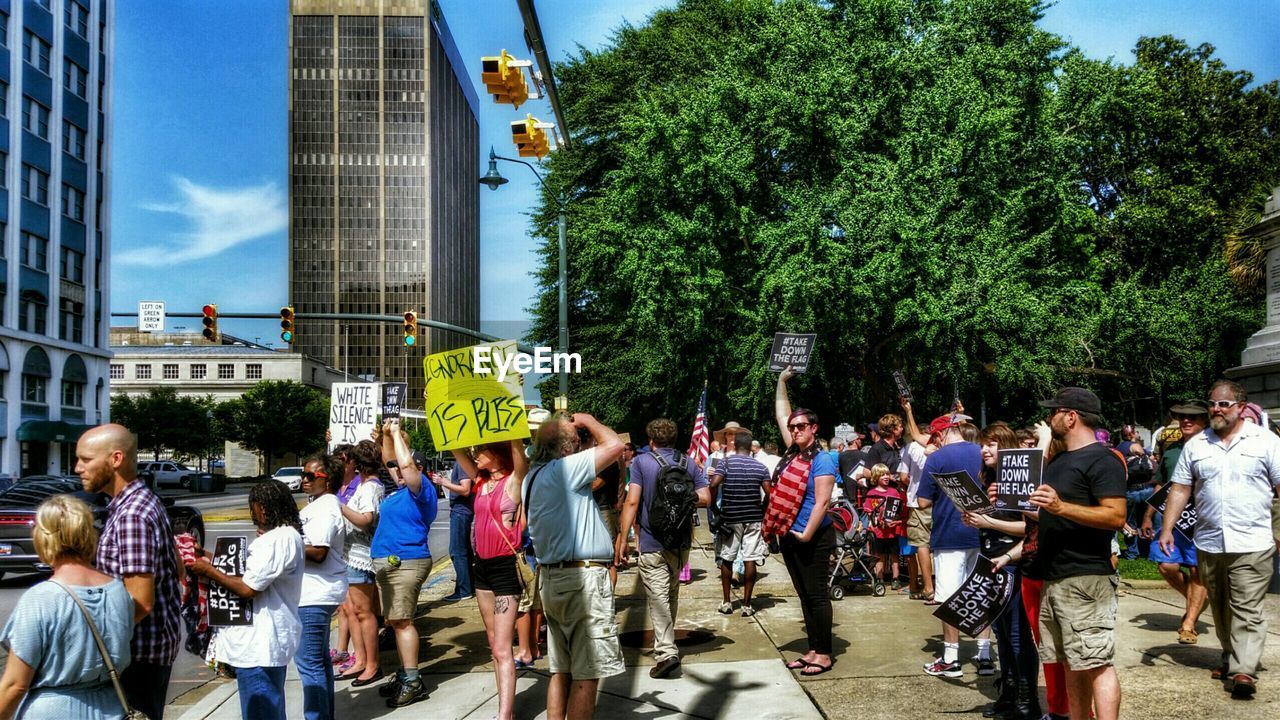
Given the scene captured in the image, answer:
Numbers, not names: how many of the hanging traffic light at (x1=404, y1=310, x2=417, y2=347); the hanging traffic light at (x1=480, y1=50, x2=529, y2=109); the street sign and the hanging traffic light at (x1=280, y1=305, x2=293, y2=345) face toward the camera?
3

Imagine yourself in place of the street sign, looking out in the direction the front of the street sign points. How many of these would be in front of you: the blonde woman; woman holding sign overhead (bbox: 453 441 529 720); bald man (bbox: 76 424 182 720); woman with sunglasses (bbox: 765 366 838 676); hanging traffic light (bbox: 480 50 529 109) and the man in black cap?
6

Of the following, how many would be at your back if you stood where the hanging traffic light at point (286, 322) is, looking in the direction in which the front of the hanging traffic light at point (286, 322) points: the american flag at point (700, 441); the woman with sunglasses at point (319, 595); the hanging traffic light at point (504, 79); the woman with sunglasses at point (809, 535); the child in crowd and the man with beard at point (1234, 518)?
0

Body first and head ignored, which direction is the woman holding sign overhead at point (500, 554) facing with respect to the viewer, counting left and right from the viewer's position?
facing the viewer and to the left of the viewer

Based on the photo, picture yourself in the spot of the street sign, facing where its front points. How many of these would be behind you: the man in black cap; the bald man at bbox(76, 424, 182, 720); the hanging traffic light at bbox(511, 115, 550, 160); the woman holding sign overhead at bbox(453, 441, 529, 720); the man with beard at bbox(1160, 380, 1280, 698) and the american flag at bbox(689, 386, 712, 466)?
0

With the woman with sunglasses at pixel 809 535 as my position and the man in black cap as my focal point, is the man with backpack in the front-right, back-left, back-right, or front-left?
back-right

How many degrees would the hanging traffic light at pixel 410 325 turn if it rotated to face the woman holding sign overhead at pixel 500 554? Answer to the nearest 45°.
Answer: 0° — it already faces them

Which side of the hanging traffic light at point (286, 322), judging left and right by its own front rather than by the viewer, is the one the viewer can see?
front

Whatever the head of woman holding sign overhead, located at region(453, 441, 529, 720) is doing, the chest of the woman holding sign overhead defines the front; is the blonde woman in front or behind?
in front

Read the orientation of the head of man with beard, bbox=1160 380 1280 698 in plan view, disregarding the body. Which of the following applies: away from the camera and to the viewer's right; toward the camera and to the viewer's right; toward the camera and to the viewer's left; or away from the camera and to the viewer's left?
toward the camera and to the viewer's left

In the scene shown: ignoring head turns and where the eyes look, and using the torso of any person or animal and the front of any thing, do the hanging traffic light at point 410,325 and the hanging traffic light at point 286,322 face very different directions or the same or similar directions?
same or similar directions

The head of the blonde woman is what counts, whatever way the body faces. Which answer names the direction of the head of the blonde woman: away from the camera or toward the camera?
away from the camera

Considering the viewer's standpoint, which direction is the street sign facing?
facing the viewer

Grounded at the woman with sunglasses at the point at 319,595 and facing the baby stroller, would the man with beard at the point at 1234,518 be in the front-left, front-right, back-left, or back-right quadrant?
front-right
